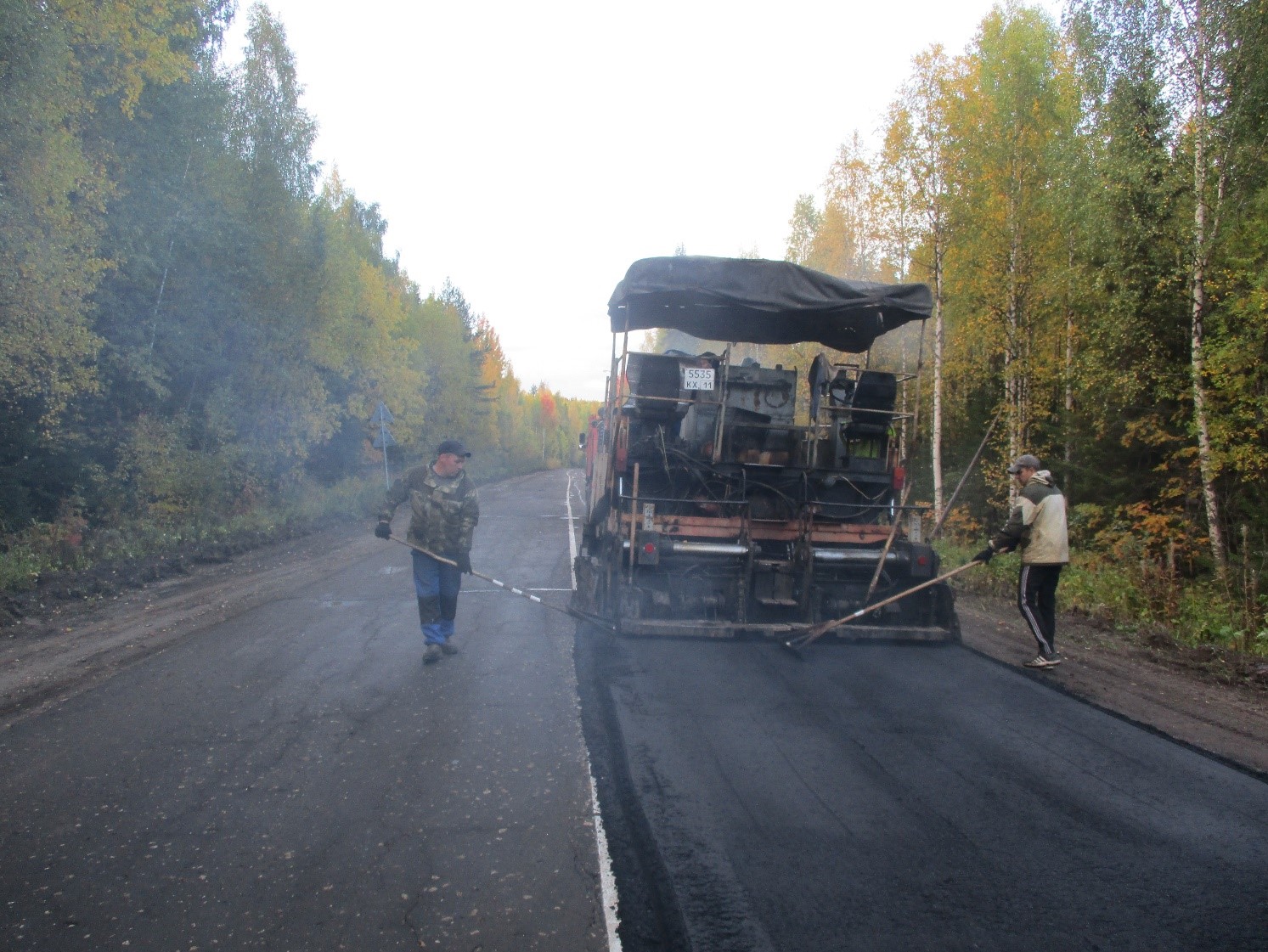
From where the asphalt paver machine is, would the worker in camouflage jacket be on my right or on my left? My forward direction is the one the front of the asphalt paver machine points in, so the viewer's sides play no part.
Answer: on my left

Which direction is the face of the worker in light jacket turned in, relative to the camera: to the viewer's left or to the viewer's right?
to the viewer's left

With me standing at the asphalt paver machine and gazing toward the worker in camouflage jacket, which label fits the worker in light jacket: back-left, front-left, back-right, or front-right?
back-left

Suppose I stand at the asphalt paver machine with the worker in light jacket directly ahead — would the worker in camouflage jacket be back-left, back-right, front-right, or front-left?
back-right

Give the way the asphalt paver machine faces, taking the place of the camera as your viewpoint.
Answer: facing away from the viewer

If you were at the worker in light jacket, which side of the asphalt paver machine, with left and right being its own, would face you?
right
